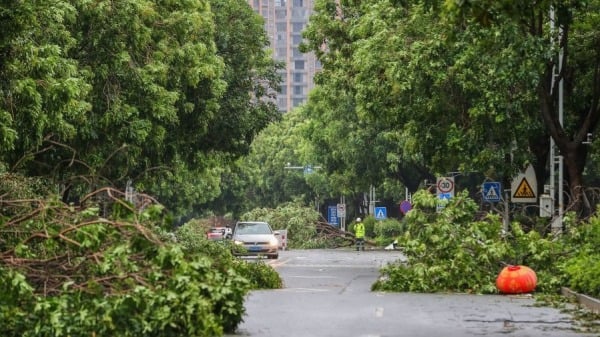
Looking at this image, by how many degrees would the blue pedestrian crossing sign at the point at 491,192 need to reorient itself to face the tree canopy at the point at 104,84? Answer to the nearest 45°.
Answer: approximately 45° to its right

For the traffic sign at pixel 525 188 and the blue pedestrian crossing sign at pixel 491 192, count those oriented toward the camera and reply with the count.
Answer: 2

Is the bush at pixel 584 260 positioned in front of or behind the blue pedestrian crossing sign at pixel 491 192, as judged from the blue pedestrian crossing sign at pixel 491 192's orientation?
in front

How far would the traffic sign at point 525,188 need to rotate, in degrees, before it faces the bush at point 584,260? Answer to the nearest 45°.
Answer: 0° — it already faces it

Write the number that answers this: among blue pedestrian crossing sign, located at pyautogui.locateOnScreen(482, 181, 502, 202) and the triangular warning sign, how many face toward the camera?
2

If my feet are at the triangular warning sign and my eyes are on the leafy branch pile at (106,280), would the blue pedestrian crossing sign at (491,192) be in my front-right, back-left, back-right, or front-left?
back-right

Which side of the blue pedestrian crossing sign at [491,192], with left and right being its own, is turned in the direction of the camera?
front

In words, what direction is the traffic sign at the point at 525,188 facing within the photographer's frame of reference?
facing the viewer

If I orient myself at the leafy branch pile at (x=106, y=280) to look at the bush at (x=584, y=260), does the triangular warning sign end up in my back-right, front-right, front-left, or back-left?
front-left

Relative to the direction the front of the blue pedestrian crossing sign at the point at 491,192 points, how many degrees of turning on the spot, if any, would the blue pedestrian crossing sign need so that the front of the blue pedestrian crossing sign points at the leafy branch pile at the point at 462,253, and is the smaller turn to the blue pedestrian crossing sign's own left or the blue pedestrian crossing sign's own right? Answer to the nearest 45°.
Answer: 0° — it already faces it
